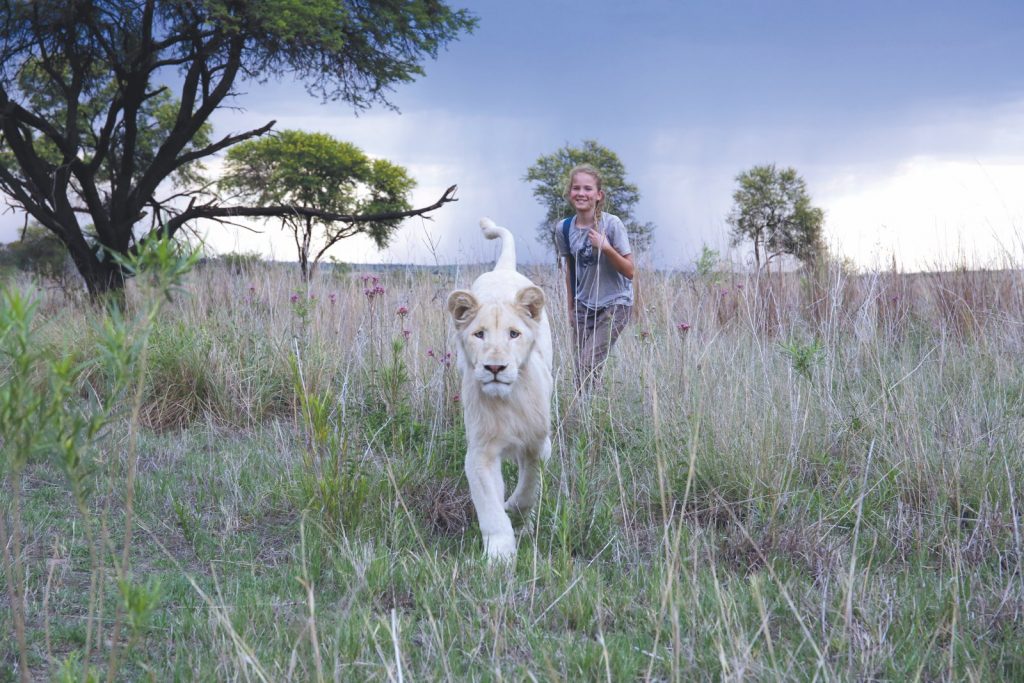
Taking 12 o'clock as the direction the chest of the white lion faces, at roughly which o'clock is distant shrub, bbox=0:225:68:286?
The distant shrub is roughly at 5 o'clock from the white lion.

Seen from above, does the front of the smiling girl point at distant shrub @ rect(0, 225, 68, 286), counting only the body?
no

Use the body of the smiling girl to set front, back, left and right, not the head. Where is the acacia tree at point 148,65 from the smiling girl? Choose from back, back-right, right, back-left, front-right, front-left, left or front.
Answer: back-right

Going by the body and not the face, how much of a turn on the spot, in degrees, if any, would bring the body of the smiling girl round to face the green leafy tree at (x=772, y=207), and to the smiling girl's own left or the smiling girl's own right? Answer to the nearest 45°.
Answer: approximately 180°

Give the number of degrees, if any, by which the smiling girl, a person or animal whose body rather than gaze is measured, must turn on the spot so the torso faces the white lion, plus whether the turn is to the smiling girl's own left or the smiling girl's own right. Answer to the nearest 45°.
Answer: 0° — they already face it

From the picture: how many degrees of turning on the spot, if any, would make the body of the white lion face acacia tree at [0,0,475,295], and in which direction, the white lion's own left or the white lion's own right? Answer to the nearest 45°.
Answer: approximately 135° to the white lion's own right

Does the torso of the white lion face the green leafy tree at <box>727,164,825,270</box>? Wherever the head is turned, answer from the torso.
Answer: no

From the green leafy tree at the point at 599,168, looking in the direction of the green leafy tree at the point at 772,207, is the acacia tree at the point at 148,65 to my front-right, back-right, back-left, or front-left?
back-right

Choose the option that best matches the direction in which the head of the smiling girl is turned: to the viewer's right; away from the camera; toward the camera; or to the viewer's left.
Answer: toward the camera

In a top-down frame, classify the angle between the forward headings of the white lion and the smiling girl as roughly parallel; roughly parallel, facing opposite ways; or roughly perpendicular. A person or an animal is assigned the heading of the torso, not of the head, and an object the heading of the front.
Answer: roughly parallel

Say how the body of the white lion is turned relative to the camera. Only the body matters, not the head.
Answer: toward the camera

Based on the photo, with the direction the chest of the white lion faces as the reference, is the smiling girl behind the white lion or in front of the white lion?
behind

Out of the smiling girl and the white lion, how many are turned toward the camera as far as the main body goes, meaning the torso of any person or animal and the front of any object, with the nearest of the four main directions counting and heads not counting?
2
